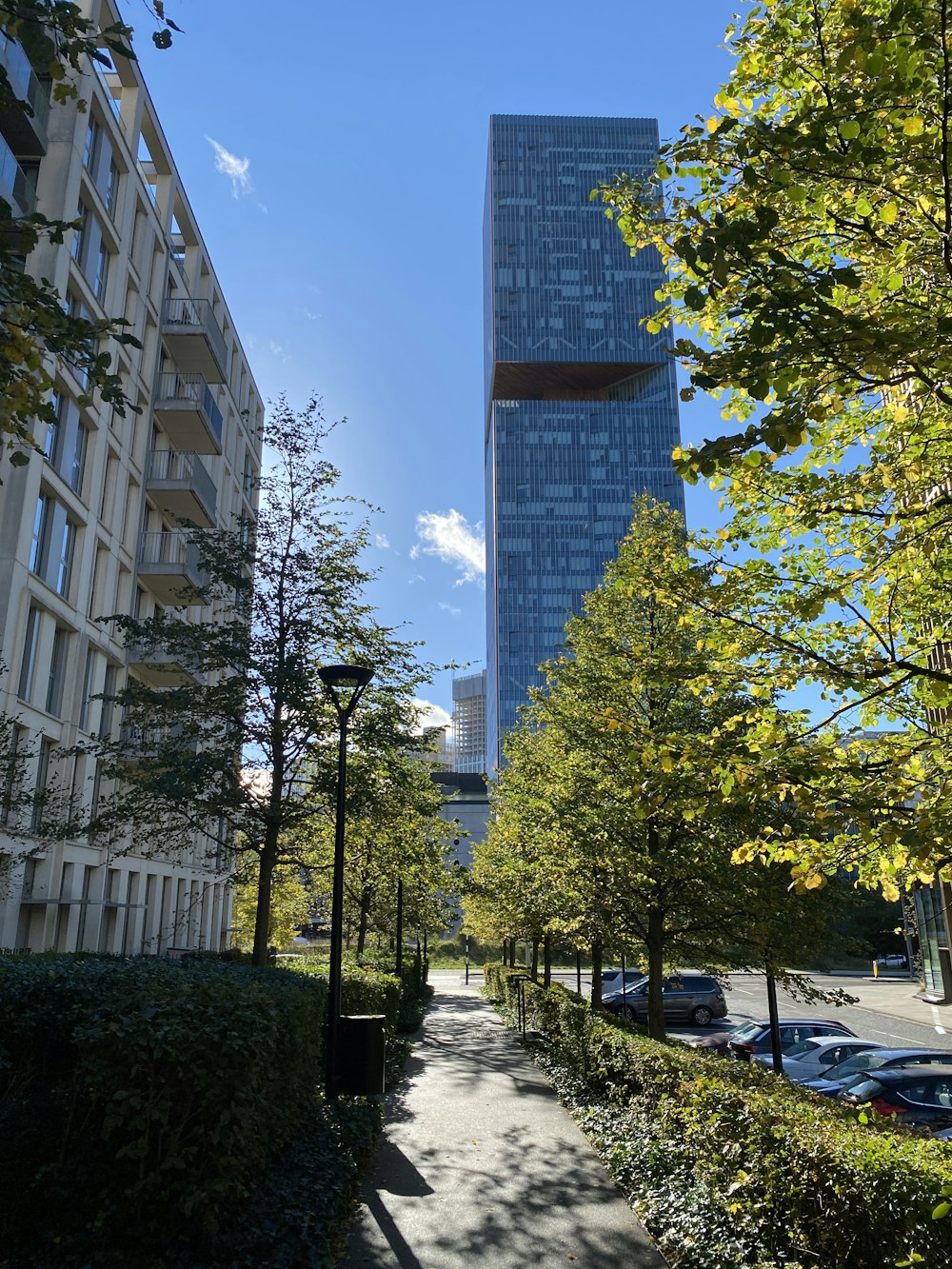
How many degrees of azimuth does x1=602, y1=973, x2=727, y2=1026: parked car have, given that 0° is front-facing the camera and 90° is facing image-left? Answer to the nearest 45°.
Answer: approximately 90°

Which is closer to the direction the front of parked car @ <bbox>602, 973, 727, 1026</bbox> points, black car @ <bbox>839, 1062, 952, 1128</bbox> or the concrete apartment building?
the concrete apartment building

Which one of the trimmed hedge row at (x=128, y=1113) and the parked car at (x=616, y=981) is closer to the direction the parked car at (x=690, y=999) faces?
the parked car

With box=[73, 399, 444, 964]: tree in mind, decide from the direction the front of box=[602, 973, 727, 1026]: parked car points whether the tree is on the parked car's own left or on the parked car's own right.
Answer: on the parked car's own left

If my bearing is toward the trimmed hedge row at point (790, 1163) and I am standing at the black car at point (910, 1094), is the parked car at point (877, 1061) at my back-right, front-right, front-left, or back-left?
back-right

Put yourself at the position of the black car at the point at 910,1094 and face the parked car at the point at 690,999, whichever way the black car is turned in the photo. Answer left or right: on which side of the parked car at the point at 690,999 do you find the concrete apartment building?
left
